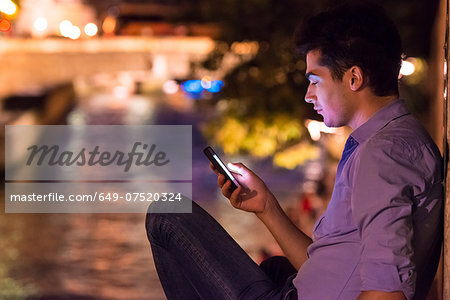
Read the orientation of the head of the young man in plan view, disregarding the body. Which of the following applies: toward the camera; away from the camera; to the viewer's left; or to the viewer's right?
to the viewer's left

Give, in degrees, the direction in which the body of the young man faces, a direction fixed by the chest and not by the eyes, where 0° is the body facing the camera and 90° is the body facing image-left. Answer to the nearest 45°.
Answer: approximately 90°

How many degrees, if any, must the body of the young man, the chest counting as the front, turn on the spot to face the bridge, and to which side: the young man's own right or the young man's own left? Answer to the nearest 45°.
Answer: approximately 90° to the young man's own right
